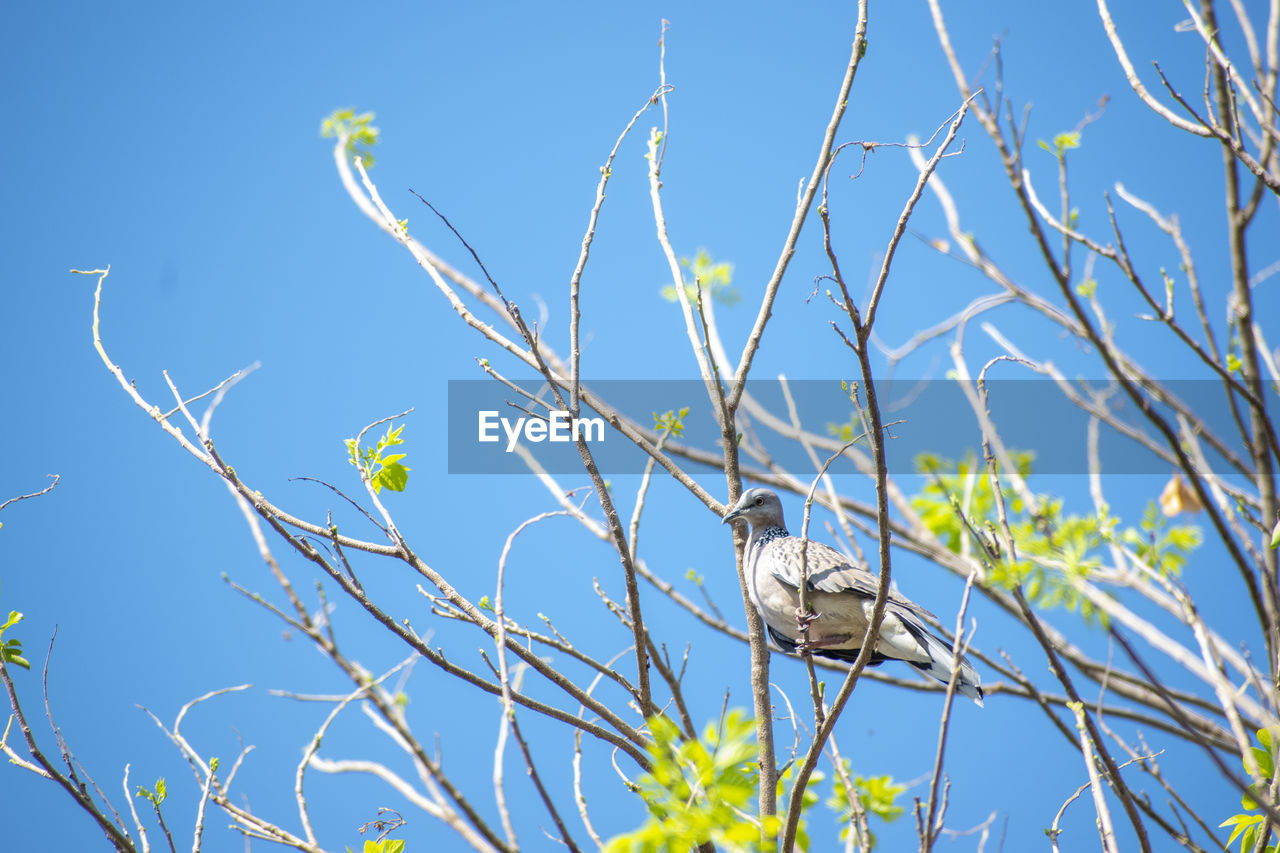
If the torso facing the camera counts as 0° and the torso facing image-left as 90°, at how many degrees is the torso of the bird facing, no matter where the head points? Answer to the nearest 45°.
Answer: approximately 90°
